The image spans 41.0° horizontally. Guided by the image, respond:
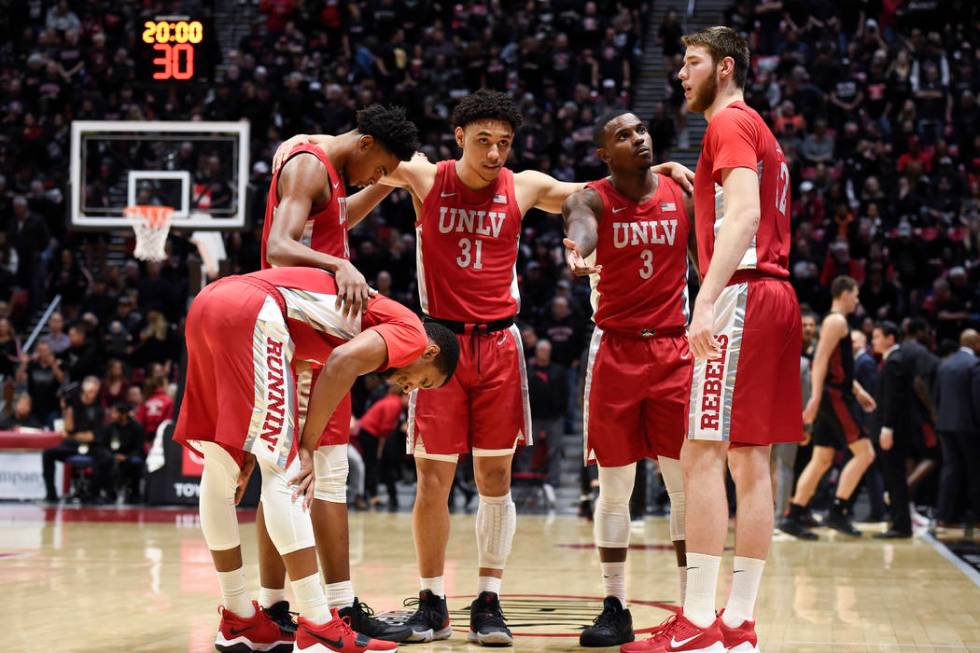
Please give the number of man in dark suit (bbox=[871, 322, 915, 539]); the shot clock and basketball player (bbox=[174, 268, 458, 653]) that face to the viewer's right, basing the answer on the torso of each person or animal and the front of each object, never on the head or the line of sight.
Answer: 1

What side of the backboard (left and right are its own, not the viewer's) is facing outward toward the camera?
front

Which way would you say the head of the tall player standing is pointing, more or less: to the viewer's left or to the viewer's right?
to the viewer's left

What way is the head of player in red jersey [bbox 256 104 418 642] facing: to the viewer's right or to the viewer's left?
to the viewer's right

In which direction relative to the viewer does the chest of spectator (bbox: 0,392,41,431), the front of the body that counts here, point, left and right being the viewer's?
facing the viewer

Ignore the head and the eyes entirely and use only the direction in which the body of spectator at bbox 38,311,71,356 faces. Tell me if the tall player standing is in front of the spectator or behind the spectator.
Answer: in front

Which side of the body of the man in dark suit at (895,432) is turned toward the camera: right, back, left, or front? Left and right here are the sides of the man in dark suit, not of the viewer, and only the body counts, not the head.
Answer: left

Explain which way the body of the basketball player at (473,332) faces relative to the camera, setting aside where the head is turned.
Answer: toward the camera

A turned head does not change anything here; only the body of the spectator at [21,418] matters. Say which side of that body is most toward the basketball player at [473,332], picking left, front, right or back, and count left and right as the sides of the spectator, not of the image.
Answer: front

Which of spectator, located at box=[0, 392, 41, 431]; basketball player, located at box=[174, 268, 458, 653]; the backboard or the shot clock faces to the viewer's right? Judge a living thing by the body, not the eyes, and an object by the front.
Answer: the basketball player

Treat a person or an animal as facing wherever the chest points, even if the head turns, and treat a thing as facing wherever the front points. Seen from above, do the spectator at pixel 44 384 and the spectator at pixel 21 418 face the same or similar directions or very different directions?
same or similar directions

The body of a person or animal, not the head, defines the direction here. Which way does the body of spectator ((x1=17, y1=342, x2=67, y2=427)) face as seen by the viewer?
toward the camera
